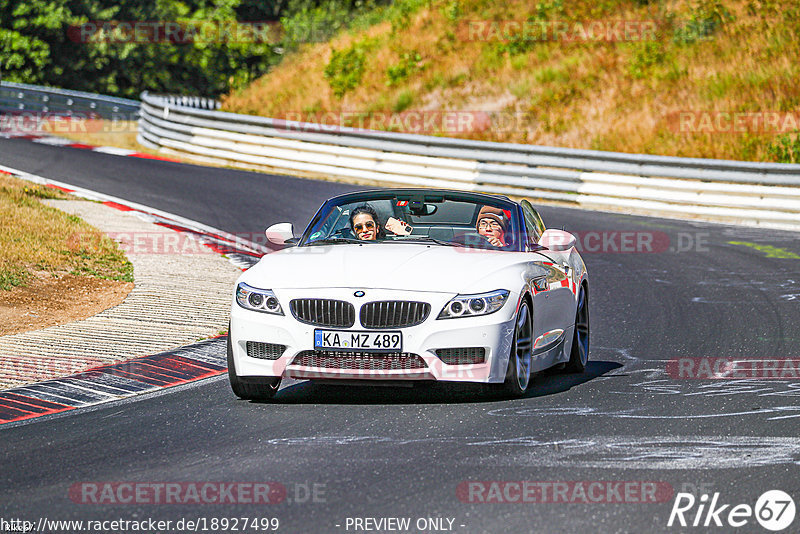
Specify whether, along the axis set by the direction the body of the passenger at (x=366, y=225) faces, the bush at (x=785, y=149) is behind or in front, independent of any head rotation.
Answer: behind

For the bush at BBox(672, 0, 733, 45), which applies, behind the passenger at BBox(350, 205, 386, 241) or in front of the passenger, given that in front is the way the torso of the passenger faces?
behind

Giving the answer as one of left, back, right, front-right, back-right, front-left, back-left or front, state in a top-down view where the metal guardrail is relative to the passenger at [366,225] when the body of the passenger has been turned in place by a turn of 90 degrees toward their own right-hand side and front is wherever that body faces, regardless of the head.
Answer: right

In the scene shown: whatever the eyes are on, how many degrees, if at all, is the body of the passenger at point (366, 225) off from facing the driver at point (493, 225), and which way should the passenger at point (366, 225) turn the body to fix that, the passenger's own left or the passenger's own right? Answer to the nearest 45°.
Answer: approximately 90° to the passenger's own left

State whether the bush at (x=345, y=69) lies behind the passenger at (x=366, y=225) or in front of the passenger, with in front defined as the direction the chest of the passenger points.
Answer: behind

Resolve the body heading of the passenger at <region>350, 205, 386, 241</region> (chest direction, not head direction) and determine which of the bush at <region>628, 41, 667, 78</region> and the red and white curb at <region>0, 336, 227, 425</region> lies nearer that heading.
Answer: the red and white curb

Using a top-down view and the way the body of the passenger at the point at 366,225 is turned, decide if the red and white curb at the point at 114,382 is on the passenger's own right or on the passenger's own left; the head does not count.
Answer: on the passenger's own right

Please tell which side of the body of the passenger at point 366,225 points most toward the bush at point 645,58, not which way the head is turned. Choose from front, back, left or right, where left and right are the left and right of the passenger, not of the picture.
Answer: back

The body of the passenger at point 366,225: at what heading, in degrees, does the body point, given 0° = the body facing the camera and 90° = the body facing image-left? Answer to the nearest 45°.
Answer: approximately 0°
